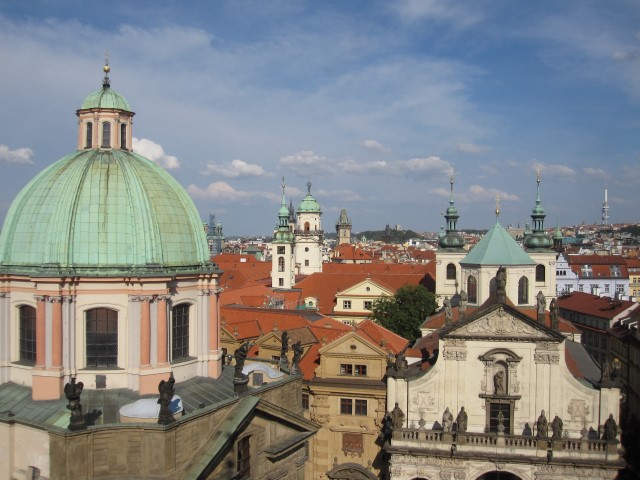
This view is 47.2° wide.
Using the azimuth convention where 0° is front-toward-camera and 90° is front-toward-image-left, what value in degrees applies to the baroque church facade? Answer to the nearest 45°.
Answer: approximately 0°
